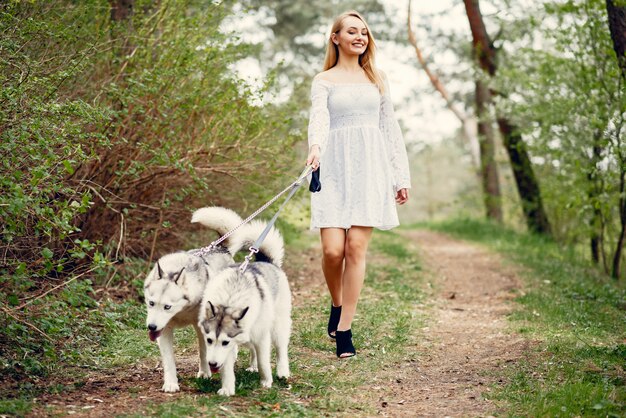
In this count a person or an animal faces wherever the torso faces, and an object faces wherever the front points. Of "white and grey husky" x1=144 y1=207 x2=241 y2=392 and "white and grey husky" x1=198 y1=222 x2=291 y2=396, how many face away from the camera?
0

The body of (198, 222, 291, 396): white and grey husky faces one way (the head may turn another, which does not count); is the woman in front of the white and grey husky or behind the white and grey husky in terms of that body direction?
behind

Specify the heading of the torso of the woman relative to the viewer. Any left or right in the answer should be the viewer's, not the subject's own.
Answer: facing the viewer

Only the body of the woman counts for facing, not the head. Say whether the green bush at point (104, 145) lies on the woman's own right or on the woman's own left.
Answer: on the woman's own right

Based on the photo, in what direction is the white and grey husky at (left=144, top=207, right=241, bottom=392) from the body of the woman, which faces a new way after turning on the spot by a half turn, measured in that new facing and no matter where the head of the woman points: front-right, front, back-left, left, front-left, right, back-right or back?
back-left

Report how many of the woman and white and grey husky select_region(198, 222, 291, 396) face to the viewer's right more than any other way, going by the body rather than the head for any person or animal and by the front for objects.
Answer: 0

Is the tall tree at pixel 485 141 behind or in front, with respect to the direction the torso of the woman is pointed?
behind

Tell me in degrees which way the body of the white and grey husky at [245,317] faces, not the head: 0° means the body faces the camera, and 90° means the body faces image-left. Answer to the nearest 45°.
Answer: approximately 45°

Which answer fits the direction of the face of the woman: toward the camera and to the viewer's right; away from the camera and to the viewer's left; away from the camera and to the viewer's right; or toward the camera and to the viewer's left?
toward the camera and to the viewer's right
